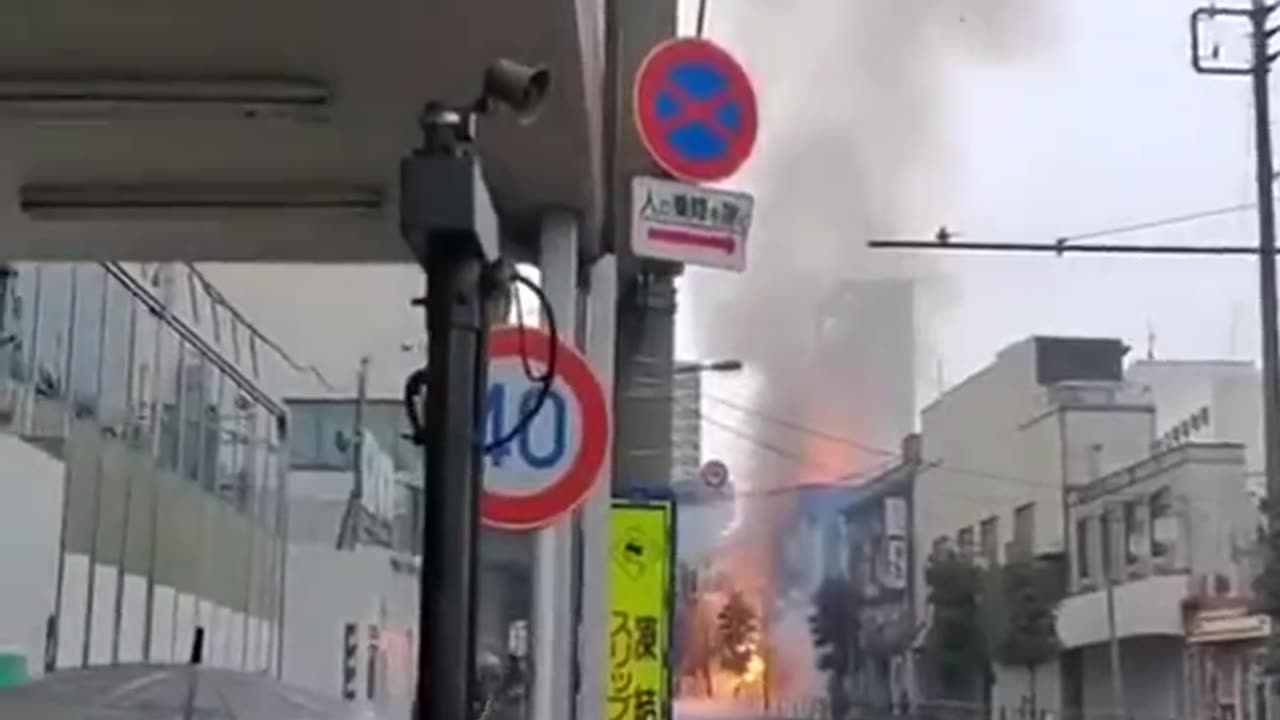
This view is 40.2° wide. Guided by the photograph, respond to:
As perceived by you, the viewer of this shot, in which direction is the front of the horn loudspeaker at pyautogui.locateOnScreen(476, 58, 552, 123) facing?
facing the viewer and to the right of the viewer

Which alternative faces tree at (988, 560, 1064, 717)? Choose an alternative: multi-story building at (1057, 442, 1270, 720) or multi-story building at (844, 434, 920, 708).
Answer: multi-story building at (1057, 442, 1270, 720)

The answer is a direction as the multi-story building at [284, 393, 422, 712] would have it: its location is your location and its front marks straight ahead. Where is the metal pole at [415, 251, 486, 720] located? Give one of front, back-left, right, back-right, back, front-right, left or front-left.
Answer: front-right

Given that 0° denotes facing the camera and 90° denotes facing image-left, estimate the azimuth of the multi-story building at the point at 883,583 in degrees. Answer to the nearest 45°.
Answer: approximately 45°

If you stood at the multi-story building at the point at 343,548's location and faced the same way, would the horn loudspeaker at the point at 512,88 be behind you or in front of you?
in front

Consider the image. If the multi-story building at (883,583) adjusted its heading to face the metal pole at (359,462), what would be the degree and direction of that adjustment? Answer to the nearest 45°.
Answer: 0° — it already faces it

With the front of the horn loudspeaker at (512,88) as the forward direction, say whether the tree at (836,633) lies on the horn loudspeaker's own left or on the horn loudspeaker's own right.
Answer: on the horn loudspeaker's own left

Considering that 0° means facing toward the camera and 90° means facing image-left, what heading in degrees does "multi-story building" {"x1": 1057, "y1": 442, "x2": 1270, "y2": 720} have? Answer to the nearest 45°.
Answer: approximately 45°

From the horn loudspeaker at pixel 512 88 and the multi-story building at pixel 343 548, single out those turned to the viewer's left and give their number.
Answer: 0

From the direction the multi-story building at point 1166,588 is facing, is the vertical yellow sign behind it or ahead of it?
ahead
